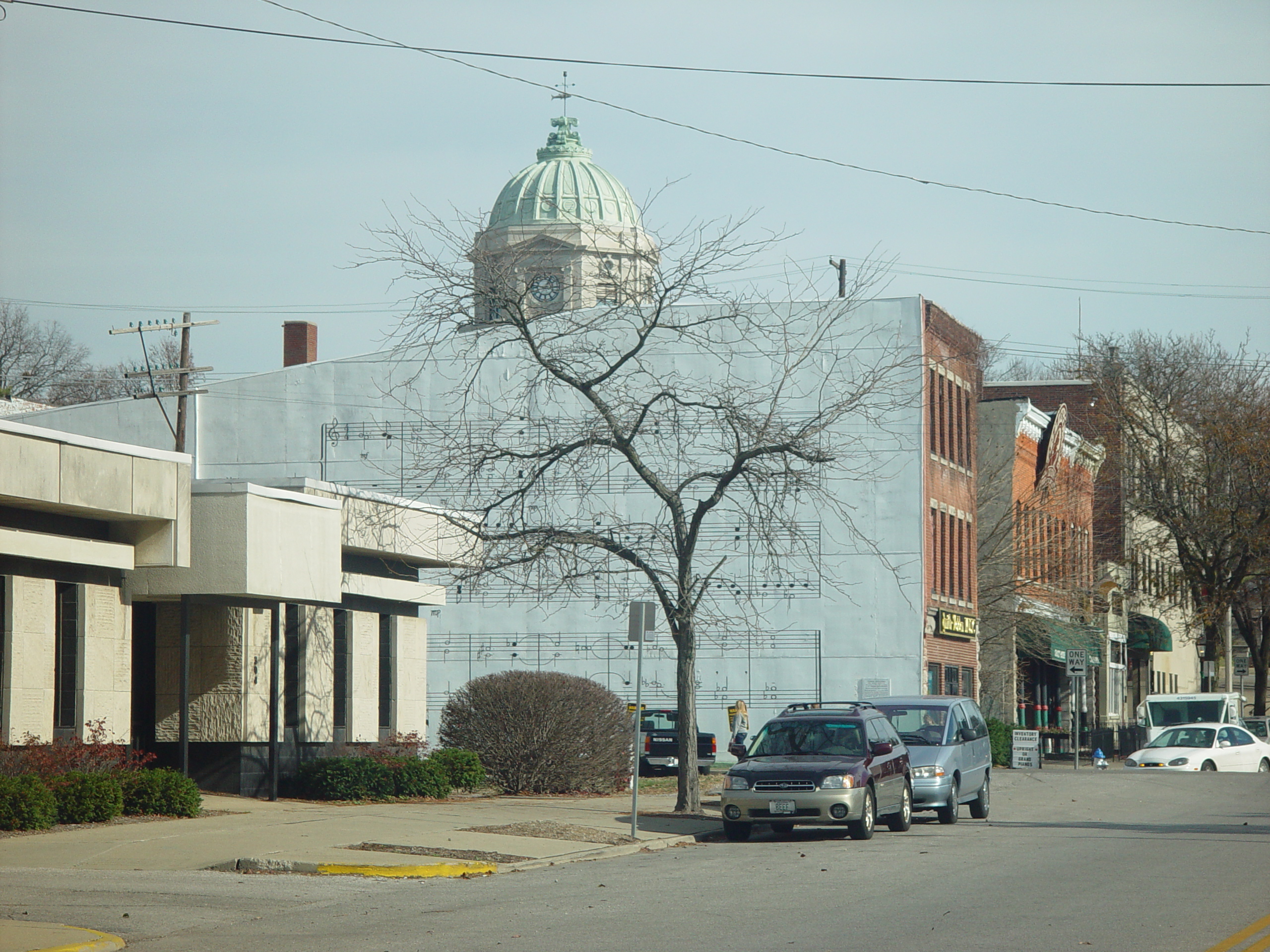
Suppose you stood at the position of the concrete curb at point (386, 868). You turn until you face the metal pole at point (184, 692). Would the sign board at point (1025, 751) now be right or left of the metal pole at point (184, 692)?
right

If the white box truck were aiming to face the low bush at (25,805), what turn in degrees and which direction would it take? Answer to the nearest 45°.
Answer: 0° — it already faces it

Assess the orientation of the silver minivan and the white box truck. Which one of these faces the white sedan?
the white box truck

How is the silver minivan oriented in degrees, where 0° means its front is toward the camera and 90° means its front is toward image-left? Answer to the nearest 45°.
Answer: approximately 45°

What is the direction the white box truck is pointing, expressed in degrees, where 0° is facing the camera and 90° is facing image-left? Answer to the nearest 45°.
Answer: approximately 0°

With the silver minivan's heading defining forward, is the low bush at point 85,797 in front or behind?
in front

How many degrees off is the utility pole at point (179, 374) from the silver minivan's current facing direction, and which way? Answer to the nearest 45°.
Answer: approximately 90° to its right

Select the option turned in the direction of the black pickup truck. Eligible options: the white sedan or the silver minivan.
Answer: the white sedan

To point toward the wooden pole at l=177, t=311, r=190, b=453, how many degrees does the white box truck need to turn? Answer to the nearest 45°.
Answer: approximately 45° to its right

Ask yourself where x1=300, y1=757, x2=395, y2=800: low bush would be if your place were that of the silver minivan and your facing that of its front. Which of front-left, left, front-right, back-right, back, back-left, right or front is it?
front-right

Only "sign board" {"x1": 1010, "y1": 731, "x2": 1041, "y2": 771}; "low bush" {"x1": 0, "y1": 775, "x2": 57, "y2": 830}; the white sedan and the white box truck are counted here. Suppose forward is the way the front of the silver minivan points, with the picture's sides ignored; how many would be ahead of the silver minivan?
1

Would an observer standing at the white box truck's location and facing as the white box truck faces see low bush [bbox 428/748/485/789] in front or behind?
in front

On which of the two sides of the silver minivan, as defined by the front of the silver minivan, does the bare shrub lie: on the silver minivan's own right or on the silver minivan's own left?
on the silver minivan's own right

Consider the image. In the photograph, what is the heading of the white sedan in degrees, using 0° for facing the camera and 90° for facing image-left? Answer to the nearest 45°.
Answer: approximately 45°

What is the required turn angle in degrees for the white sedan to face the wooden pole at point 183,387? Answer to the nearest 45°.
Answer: approximately 45° to its right
